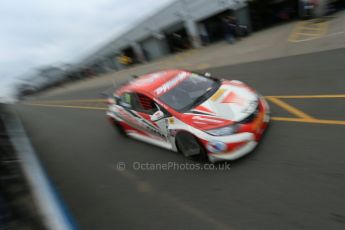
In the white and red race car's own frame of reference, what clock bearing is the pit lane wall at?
The pit lane wall is roughly at 4 o'clock from the white and red race car.

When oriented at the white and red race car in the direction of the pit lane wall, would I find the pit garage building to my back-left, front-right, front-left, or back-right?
back-right

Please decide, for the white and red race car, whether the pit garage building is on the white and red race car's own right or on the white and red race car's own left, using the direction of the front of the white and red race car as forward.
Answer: on the white and red race car's own left

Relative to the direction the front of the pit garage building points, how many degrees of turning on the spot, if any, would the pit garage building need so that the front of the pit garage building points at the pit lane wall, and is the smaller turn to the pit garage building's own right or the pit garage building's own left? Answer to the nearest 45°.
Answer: approximately 45° to the pit garage building's own left

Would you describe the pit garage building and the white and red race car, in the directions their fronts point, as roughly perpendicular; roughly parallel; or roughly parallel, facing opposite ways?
roughly perpendicular

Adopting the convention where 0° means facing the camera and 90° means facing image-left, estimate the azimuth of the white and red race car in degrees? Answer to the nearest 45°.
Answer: approximately 315°

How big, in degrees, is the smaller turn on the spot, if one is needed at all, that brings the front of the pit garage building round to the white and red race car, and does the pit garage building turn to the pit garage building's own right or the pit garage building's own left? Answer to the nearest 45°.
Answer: approximately 45° to the pit garage building's own left

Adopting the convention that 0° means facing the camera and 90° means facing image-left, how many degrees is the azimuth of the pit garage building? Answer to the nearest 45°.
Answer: approximately 45°
